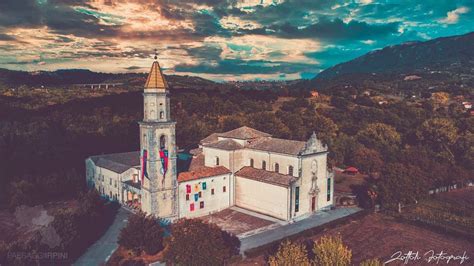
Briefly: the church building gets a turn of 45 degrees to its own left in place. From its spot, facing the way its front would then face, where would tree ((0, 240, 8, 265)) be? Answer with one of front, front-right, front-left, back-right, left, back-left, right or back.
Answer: back-right

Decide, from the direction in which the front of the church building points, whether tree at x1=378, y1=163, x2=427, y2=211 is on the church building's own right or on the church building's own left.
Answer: on the church building's own left

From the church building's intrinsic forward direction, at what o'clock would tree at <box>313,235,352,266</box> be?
The tree is roughly at 1 o'clock from the church building.

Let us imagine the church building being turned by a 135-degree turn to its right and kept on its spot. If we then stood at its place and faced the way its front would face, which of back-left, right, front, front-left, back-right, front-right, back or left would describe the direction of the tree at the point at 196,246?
left

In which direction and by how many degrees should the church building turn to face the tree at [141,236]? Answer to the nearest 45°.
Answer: approximately 90° to its right

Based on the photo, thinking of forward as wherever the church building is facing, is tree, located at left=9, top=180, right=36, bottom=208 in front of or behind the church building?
behind
